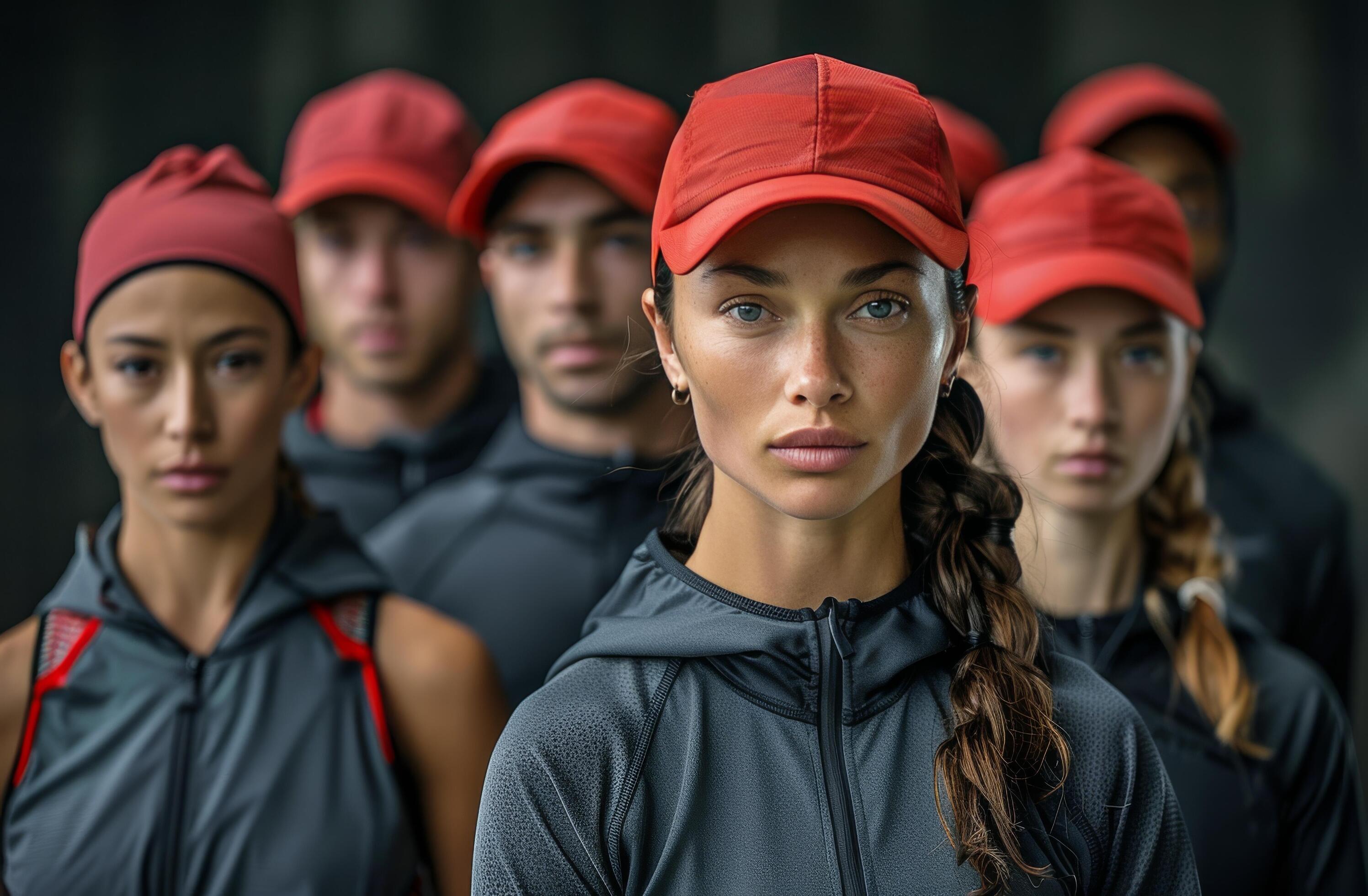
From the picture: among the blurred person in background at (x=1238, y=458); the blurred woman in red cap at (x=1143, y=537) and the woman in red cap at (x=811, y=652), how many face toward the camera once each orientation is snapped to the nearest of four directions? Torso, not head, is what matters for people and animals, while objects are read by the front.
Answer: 3

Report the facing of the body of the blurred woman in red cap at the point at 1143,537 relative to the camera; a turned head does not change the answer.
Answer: toward the camera

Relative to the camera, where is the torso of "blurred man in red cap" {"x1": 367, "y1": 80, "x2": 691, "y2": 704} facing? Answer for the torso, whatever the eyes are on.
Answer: toward the camera

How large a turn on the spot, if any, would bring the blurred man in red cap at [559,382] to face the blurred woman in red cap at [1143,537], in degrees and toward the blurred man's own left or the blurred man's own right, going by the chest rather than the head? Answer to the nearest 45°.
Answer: approximately 45° to the blurred man's own left

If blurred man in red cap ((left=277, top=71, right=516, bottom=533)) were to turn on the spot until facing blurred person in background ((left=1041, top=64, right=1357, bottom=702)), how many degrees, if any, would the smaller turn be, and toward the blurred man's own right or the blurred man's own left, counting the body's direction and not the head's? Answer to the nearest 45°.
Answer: approximately 90° to the blurred man's own left

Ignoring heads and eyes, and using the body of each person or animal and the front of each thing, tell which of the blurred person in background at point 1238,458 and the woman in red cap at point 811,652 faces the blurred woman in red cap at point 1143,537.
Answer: the blurred person in background

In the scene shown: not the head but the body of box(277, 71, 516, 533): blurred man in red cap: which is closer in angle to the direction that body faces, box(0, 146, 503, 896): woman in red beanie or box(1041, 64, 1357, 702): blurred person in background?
the woman in red beanie

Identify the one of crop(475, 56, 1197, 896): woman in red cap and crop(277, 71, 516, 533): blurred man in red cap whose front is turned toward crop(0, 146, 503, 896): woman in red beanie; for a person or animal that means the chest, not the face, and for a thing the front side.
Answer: the blurred man in red cap

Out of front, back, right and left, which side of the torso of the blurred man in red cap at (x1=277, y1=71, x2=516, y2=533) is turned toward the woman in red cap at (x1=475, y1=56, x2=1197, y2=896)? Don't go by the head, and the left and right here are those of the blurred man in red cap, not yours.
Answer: front

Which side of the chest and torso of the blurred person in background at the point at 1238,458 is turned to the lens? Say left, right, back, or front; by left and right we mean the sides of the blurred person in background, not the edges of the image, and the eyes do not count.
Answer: front

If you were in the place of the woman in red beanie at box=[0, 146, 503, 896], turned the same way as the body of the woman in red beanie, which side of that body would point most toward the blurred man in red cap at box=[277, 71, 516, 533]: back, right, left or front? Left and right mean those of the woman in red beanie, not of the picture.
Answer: back

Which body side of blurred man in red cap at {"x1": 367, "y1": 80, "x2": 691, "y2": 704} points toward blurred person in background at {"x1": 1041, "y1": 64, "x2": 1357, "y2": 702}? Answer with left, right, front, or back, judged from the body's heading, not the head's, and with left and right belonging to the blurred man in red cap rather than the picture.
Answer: left

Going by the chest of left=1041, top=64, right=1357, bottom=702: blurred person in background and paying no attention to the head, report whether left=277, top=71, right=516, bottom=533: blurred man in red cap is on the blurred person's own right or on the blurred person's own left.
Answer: on the blurred person's own right
